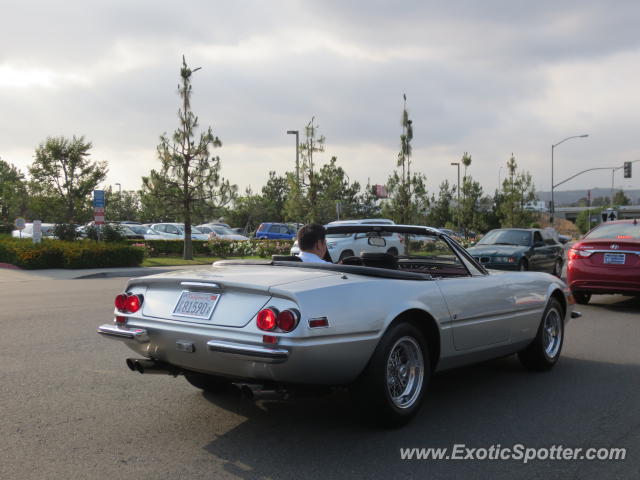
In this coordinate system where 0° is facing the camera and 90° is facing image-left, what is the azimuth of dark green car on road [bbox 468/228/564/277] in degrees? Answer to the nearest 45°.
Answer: approximately 45°

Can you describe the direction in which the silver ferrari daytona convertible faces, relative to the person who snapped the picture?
facing away from the viewer and to the right of the viewer

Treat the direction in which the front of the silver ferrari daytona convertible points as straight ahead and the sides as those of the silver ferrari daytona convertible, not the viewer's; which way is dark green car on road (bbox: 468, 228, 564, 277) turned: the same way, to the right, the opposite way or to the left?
the opposite way

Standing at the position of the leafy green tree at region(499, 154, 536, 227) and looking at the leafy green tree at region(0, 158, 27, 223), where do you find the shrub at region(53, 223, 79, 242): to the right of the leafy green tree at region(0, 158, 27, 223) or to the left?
left

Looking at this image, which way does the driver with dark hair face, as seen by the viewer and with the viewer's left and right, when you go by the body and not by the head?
facing away from the viewer and to the right of the viewer

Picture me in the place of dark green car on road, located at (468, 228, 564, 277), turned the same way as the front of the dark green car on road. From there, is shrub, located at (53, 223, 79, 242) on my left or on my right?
on my right

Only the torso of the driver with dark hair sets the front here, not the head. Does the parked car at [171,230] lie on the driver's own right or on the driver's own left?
on the driver's own left

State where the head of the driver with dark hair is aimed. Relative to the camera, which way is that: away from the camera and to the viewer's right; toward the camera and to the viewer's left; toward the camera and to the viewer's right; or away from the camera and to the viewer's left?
away from the camera and to the viewer's right
